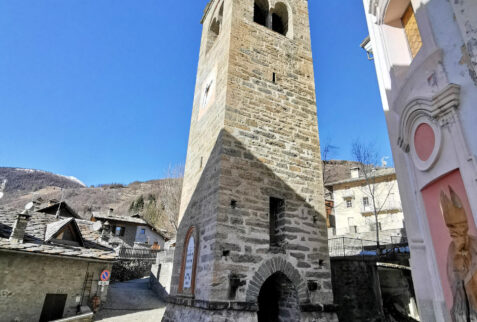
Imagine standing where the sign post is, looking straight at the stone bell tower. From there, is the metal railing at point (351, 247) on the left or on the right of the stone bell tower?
left

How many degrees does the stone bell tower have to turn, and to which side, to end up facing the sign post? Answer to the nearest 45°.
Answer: approximately 135° to its right

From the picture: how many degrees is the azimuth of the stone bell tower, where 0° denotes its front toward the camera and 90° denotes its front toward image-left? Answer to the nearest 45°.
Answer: approximately 0°

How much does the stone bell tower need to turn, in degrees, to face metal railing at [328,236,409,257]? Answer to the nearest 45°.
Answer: approximately 135° to its left

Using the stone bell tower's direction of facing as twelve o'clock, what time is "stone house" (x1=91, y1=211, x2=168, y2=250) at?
The stone house is roughly at 5 o'clock from the stone bell tower.

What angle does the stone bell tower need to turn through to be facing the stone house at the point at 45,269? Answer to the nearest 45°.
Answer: approximately 135° to its right
